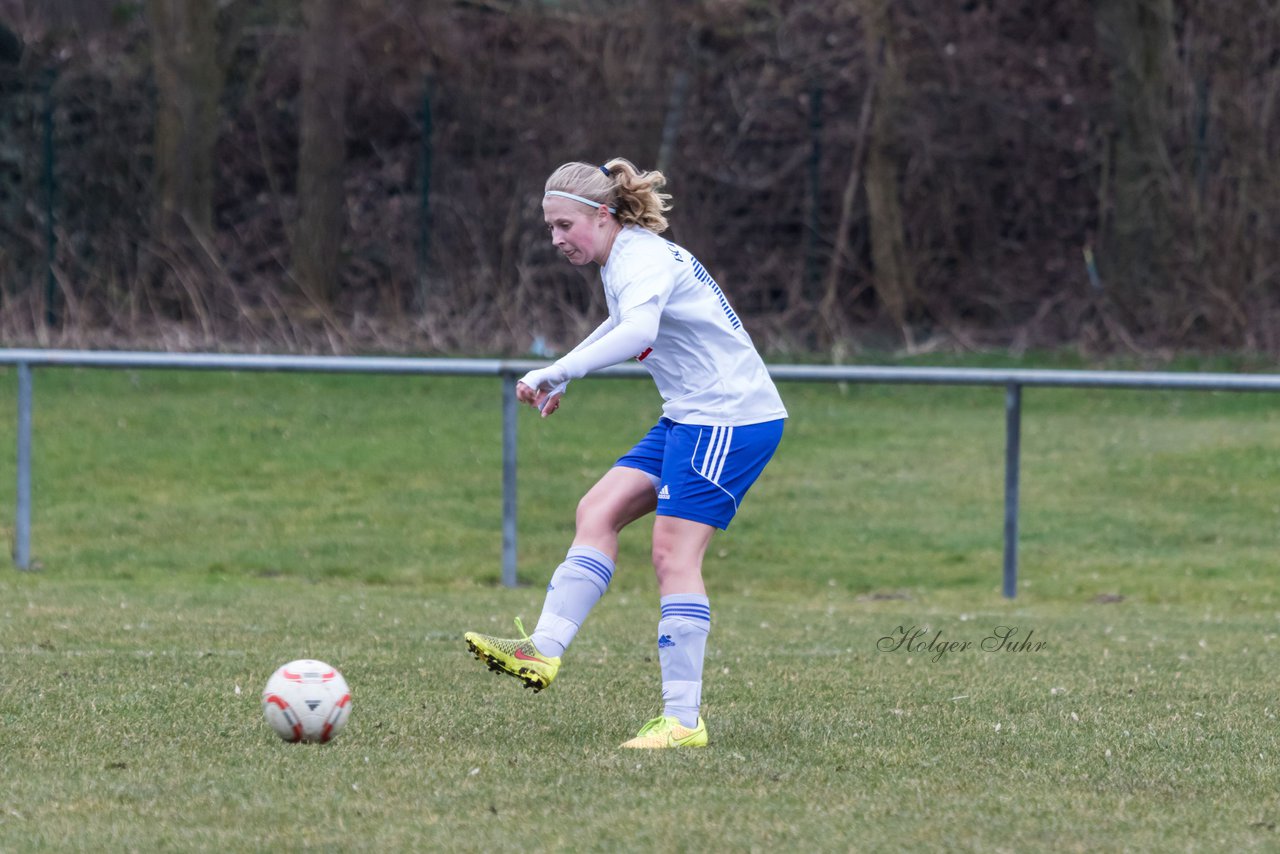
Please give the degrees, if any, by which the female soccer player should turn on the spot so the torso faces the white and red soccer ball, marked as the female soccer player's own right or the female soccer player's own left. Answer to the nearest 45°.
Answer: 0° — they already face it

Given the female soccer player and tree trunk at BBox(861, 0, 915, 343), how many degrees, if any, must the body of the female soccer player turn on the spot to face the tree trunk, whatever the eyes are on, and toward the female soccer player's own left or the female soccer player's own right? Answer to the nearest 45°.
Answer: approximately 90° to the female soccer player's own right

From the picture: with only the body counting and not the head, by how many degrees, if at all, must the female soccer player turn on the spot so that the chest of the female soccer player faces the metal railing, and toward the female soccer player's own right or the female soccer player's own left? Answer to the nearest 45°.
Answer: approximately 90° to the female soccer player's own right

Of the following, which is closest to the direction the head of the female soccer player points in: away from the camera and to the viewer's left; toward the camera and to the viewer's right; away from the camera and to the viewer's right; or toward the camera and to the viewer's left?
toward the camera and to the viewer's left

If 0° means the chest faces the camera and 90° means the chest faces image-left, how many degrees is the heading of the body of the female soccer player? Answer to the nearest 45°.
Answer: approximately 90°

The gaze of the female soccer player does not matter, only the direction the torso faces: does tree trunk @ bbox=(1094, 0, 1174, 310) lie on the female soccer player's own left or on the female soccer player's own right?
on the female soccer player's own right

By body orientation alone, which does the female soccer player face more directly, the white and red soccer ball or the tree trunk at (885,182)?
the white and red soccer ball
